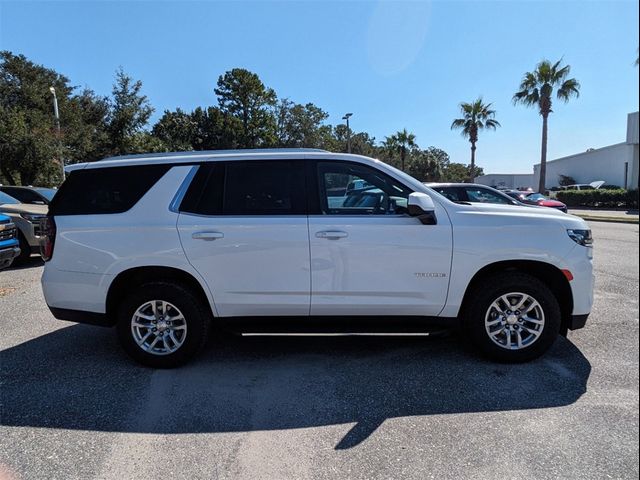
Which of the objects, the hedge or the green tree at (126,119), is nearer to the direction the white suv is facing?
the hedge

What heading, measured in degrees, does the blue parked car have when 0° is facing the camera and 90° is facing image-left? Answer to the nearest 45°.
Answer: approximately 315°

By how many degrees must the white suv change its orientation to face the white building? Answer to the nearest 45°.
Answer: approximately 45° to its left

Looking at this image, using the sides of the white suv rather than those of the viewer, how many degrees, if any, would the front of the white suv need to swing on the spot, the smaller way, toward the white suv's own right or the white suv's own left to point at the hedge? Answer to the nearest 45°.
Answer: approximately 45° to the white suv's own left

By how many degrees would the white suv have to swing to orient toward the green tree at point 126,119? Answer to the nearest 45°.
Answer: approximately 135° to its left

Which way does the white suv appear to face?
to the viewer's right

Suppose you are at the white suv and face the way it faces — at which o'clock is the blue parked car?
The blue parked car is roughly at 7 o'clock from the white suv.

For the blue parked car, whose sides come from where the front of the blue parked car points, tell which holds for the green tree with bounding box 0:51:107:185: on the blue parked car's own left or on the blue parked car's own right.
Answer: on the blue parked car's own left

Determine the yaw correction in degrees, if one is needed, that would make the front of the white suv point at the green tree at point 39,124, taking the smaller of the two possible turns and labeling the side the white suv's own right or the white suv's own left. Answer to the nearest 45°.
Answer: approximately 135° to the white suv's own left
